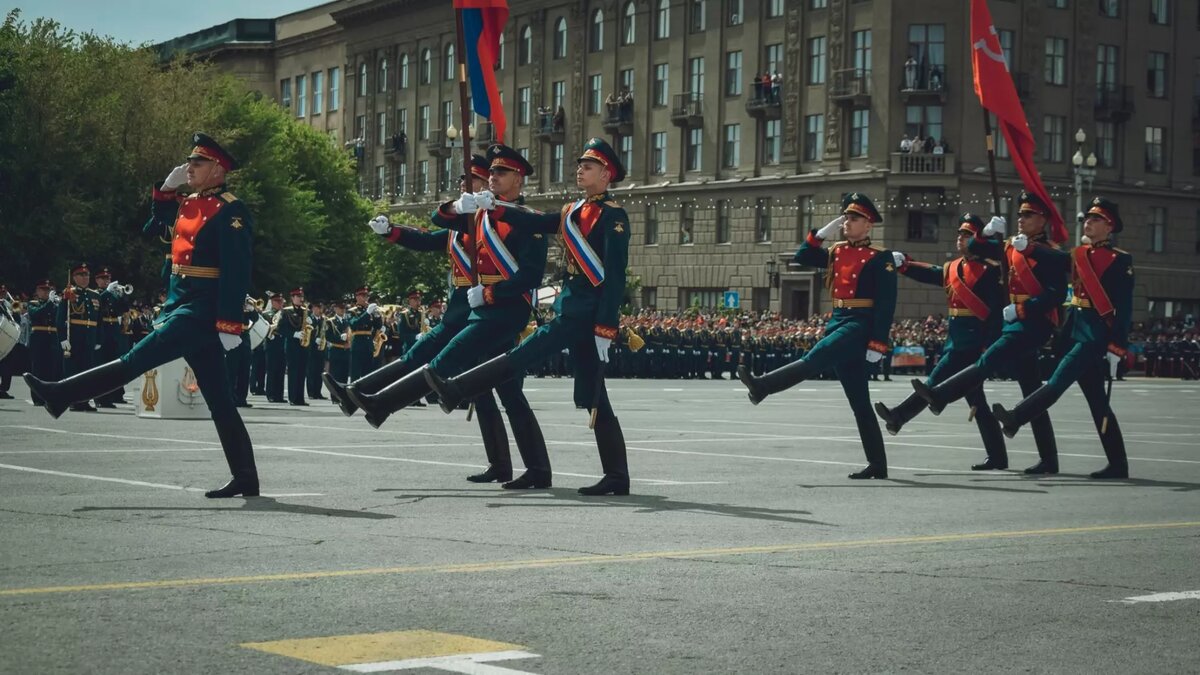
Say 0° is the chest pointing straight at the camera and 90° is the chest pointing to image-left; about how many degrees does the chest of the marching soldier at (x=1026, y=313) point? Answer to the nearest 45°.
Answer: approximately 45°

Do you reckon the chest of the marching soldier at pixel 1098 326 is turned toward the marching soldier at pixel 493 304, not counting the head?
yes

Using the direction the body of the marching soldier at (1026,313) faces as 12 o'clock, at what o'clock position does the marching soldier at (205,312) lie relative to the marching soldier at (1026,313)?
the marching soldier at (205,312) is roughly at 12 o'clock from the marching soldier at (1026,313).

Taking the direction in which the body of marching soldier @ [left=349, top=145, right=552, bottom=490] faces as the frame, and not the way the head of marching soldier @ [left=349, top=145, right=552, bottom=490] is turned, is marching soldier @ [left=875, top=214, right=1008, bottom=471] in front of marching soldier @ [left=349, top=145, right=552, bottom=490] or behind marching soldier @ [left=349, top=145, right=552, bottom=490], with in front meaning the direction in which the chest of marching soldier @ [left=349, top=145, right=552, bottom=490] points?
behind

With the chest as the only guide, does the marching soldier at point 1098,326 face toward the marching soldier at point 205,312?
yes
